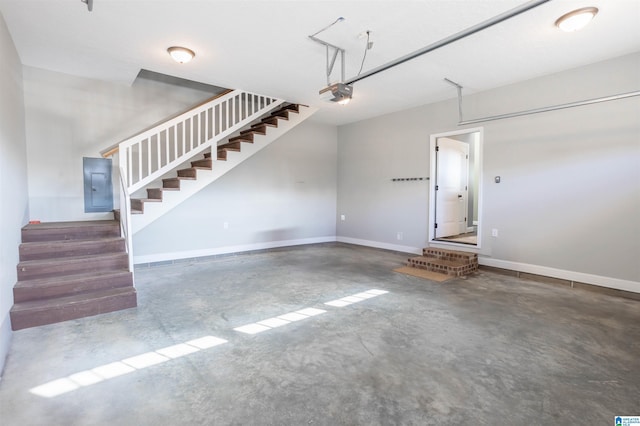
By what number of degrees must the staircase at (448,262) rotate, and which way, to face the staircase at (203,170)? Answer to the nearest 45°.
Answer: approximately 45° to its right

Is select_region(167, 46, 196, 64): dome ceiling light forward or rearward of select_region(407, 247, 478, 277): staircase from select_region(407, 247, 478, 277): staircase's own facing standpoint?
forward

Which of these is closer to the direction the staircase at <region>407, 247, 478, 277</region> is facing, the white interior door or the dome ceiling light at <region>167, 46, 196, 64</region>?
the dome ceiling light

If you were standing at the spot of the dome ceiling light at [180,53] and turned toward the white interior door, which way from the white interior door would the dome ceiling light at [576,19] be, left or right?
right

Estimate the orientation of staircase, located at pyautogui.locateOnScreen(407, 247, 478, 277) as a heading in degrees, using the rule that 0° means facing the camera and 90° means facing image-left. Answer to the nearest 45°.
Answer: approximately 45°

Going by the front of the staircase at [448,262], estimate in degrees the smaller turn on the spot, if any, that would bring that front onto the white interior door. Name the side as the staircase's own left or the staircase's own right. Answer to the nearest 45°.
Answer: approximately 135° to the staircase's own right
